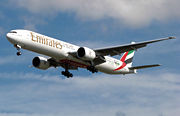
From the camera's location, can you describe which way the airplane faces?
facing the viewer and to the left of the viewer
